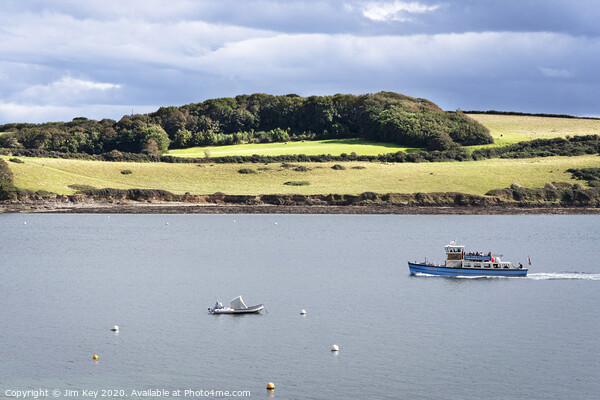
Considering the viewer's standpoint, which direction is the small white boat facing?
facing to the right of the viewer
